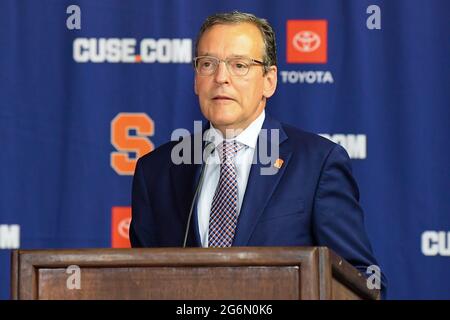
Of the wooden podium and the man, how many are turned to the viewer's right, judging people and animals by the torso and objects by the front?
0

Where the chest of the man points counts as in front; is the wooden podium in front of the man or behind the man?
in front

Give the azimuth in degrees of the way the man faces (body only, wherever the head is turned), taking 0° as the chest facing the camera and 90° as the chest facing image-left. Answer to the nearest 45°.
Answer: approximately 45°
